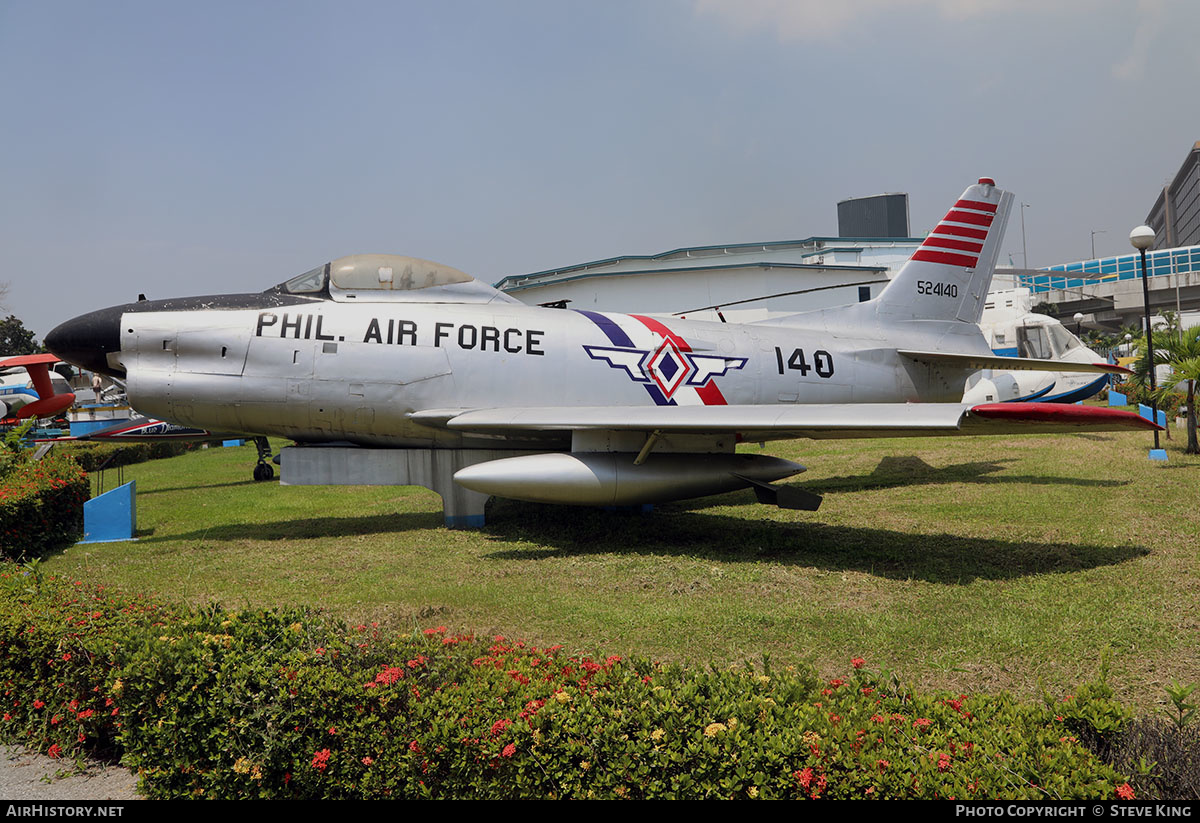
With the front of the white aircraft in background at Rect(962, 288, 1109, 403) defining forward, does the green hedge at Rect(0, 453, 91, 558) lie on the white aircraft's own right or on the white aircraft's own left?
on the white aircraft's own right

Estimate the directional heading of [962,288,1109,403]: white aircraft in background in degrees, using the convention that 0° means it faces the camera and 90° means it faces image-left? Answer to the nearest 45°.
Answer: approximately 270°

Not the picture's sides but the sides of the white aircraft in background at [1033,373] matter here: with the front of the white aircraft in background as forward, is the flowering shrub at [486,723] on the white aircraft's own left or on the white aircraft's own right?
on the white aircraft's own right

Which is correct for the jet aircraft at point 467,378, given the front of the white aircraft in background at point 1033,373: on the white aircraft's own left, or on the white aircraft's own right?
on the white aircraft's own right
